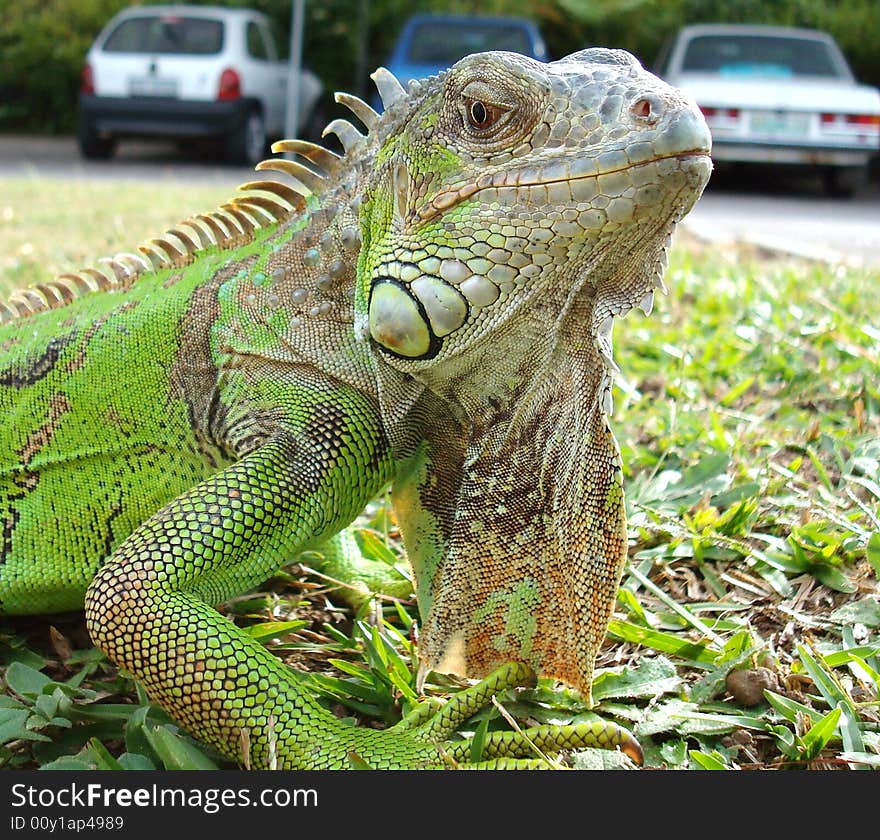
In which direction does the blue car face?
away from the camera

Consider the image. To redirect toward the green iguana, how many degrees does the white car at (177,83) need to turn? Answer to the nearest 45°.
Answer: approximately 135° to its right

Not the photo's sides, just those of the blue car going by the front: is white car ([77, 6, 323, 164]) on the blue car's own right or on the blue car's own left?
on the blue car's own left

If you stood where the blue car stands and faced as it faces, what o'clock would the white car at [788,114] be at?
The white car is roughly at 4 o'clock from the blue car.

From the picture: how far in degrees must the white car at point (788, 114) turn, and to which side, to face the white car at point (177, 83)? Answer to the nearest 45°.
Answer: approximately 90° to its left

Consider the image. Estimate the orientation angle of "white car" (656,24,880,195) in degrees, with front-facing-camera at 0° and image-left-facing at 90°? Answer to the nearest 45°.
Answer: approximately 180°

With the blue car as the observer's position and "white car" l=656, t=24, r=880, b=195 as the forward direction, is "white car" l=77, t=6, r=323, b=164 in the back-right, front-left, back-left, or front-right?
back-right

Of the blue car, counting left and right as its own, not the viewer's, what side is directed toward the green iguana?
back

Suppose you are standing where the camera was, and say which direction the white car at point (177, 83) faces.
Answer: facing away from the viewer and to the right of the viewer

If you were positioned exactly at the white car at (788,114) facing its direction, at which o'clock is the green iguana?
The green iguana is roughly at 6 o'clock from the white car.

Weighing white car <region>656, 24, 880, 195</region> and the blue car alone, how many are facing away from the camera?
2
